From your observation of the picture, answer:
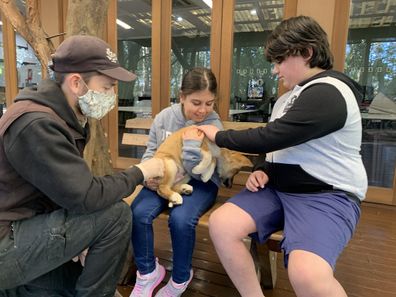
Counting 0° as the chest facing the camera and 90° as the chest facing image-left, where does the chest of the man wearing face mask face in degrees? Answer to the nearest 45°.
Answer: approximately 270°

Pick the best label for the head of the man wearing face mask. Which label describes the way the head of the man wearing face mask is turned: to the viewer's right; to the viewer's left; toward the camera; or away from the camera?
to the viewer's right

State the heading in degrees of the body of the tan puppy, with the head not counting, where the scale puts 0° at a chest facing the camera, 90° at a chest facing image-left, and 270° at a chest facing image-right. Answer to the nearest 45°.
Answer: approximately 270°
